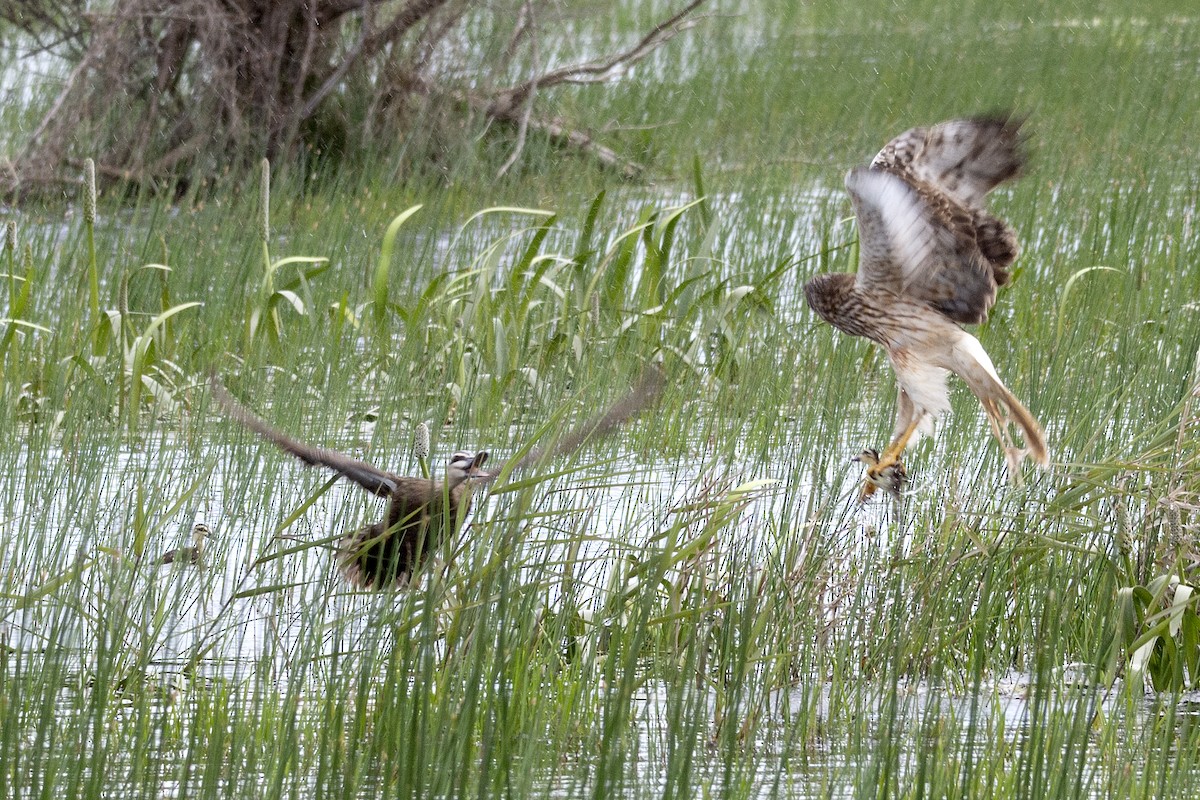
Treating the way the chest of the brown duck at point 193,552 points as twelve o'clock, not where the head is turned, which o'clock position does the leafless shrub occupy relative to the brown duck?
The leafless shrub is roughly at 9 o'clock from the brown duck.

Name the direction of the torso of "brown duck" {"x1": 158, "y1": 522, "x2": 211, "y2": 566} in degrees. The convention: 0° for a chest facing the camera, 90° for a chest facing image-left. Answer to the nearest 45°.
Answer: approximately 270°
